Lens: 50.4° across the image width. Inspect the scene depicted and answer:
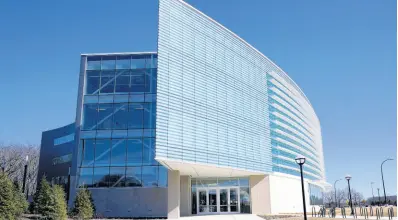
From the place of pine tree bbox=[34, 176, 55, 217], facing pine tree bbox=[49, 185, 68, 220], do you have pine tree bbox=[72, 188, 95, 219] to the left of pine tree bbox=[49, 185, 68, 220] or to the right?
left

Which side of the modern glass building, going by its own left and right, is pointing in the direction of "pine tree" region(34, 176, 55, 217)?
right

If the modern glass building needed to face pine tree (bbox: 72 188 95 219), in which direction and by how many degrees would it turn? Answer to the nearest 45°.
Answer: approximately 90° to its right

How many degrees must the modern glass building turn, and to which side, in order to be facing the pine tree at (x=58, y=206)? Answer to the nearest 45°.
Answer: approximately 90° to its right

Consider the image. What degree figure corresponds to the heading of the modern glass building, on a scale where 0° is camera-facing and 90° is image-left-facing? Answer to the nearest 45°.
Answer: approximately 315°
